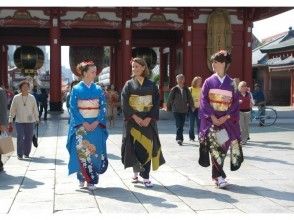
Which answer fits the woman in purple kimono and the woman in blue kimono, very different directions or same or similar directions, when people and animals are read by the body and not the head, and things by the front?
same or similar directions

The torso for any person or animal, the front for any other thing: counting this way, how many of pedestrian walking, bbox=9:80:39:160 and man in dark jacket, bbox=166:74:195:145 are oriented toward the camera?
2

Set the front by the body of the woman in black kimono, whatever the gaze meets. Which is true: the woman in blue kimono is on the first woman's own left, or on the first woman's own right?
on the first woman's own right

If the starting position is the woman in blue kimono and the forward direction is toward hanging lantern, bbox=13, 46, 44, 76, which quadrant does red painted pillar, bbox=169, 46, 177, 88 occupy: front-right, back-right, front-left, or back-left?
front-right

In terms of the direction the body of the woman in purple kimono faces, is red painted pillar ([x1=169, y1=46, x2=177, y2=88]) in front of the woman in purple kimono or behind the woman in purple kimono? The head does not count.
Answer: behind

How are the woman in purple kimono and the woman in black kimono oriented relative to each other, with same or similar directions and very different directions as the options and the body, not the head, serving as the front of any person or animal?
same or similar directions

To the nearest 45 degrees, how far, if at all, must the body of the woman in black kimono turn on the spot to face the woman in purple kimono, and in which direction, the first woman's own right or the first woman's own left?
approximately 90° to the first woman's own left

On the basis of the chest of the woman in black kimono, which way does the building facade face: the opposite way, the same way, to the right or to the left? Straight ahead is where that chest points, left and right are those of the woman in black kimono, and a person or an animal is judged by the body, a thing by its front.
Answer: the same way

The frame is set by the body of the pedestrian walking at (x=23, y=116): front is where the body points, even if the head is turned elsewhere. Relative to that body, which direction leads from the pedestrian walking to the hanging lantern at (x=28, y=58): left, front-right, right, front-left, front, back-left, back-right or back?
back

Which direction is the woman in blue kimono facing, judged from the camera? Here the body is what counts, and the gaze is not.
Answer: toward the camera

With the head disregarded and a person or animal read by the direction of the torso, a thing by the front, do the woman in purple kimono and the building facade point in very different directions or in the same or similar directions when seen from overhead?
same or similar directions

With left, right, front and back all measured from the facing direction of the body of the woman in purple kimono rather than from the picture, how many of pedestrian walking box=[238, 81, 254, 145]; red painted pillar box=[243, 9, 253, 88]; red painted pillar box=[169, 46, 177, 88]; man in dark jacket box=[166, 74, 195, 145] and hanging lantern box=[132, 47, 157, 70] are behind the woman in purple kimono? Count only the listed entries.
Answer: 5

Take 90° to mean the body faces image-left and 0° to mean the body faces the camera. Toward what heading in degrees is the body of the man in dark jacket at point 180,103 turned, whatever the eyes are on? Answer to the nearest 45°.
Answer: approximately 0°

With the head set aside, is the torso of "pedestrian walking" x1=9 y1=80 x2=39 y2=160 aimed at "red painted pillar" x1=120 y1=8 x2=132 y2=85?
no

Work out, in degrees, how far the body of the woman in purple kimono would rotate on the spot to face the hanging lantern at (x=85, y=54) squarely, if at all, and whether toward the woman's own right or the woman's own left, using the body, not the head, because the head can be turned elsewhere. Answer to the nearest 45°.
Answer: approximately 180°

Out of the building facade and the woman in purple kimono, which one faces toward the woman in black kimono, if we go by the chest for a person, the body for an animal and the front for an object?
the building facade

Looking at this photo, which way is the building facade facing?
toward the camera

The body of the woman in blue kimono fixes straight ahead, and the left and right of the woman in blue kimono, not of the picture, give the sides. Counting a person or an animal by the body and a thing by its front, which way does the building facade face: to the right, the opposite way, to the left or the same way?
the same way

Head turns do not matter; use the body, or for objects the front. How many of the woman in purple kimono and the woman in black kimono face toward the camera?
2

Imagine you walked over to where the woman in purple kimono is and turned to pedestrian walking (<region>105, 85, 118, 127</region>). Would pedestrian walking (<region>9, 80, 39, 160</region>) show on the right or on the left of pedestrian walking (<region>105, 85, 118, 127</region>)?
left

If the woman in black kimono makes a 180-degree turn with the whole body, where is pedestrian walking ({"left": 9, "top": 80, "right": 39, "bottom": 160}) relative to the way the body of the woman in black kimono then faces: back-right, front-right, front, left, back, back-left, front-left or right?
front-left

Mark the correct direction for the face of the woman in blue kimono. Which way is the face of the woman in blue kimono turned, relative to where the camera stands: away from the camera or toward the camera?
toward the camera

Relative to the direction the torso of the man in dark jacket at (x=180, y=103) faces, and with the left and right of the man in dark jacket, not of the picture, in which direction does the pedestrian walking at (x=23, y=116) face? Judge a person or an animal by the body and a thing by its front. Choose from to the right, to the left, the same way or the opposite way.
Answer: the same way

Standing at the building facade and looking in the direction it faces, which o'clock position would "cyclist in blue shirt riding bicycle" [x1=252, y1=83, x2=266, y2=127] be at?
The cyclist in blue shirt riding bicycle is roughly at 11 o'clock from the building facade.
